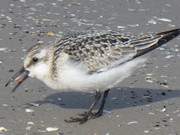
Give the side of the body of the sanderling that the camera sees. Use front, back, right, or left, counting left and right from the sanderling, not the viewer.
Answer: left
